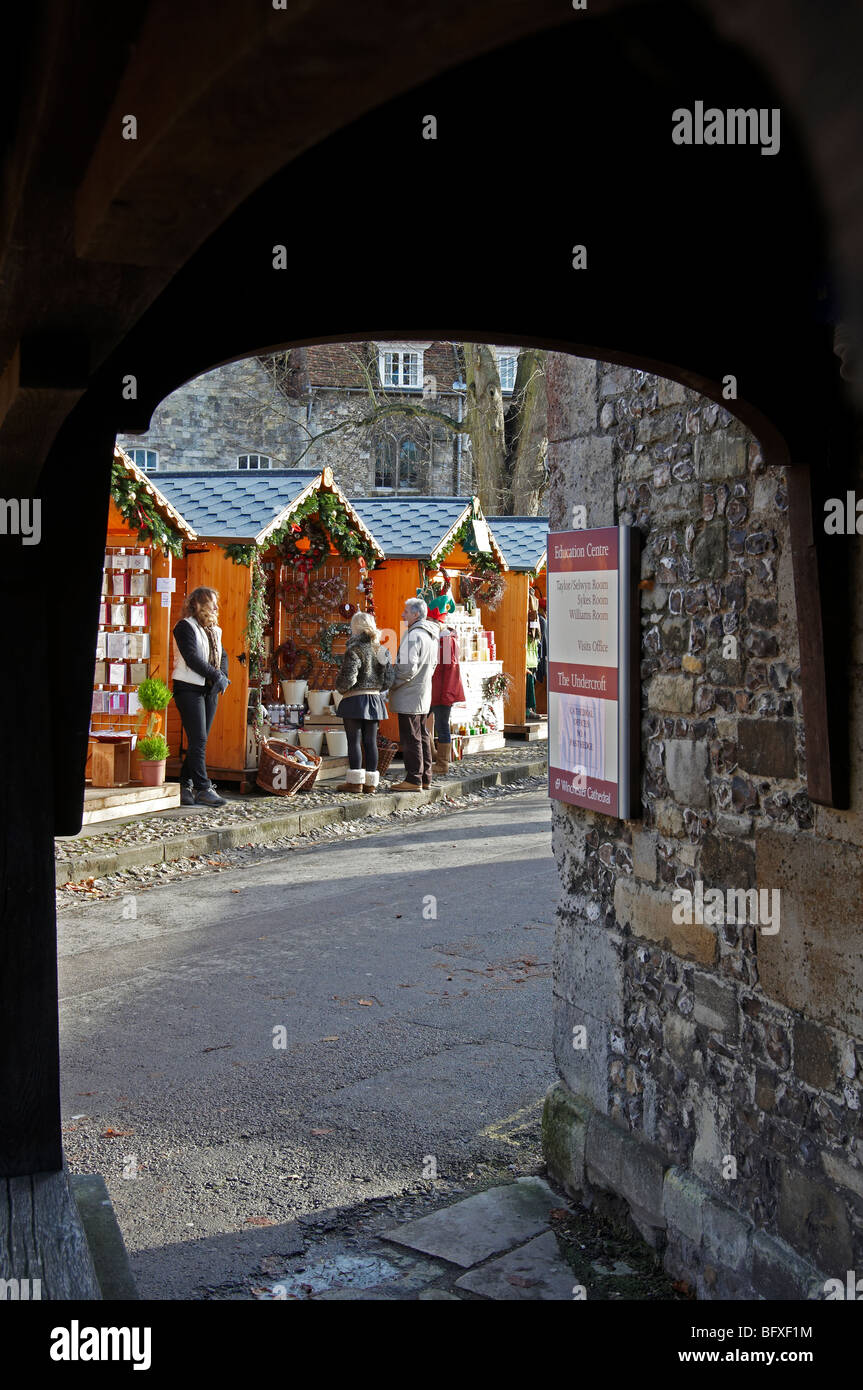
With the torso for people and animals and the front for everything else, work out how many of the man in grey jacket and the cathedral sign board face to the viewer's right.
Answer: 0

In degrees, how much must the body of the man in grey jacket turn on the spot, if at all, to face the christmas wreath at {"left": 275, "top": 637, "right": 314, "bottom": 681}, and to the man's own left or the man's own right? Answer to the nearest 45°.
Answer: approximately 45° to the man's own right

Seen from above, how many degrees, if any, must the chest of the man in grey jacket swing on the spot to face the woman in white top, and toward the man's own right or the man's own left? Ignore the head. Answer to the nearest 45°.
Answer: approximately 45° to the man's own left

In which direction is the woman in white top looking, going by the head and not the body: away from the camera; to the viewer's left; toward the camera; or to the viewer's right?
to the viewer's right

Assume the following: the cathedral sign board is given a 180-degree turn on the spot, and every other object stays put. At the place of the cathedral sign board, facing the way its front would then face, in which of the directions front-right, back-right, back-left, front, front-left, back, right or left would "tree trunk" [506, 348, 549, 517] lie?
front-left

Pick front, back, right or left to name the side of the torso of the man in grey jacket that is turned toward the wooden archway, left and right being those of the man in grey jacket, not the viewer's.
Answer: left

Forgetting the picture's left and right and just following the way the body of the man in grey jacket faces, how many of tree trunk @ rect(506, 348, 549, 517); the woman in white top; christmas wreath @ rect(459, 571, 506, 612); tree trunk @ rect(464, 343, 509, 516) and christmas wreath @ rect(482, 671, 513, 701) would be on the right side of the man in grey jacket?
4

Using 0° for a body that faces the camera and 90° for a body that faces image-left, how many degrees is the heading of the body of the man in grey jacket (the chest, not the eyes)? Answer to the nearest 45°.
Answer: approximately 90°

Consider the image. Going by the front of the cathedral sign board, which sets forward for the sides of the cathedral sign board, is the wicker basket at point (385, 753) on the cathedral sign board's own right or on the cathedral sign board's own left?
on the cathedral sign board's own right

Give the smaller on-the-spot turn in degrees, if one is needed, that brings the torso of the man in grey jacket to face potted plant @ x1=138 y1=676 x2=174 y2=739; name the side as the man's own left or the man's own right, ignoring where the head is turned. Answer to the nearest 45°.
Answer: approximately 45° to the man's own left

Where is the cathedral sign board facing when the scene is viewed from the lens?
facing the viewer and to the left of the viewer

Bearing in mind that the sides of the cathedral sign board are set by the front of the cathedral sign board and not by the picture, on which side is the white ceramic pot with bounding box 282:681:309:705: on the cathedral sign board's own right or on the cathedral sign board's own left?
on the cathedral sign board's own right

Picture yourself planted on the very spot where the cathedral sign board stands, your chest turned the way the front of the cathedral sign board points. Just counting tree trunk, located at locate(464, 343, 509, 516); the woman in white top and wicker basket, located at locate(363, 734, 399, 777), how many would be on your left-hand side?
0

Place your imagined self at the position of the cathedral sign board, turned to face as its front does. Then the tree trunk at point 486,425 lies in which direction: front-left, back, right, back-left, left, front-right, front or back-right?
back-right
